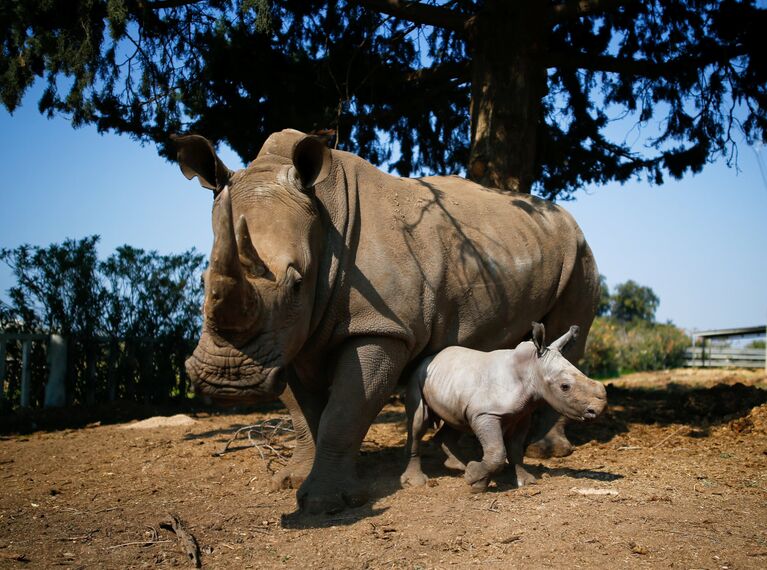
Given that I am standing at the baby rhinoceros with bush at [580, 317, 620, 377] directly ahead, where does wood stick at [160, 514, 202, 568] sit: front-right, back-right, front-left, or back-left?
back-left

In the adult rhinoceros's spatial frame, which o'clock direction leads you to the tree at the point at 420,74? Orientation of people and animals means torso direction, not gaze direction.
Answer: The tree is roughly at 5 o'clock from the adult rhinoceros.

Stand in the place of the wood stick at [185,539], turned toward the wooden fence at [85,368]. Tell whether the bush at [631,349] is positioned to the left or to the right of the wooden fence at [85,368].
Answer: right

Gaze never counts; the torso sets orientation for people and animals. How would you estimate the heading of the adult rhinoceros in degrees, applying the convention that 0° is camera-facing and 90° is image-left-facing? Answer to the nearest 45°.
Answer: approximately 45°

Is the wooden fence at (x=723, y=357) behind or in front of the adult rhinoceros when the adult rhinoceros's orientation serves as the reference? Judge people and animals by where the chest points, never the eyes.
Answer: behind

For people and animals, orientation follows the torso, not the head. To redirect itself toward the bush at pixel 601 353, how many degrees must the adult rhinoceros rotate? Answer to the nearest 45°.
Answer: approximately 135° to its right

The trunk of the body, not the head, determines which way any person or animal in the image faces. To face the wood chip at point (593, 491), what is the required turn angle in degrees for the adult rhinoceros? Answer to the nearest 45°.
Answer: approximately 135° to its left
